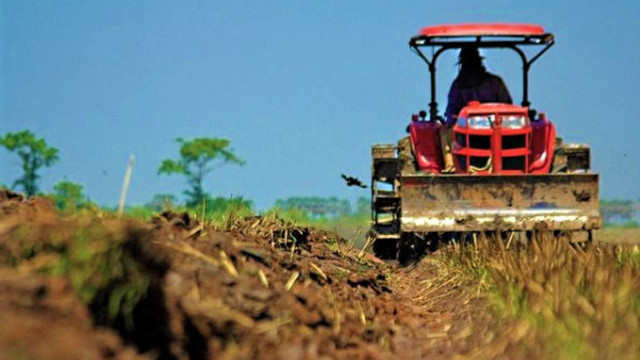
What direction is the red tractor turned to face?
toward the camera
